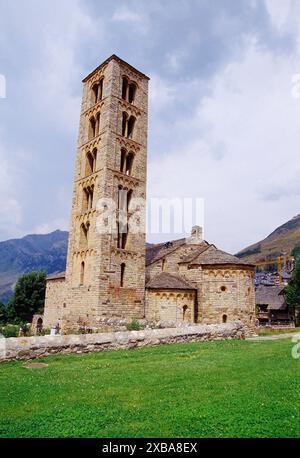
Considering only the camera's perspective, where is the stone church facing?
facing away from the viewer and to the left of the viewer
